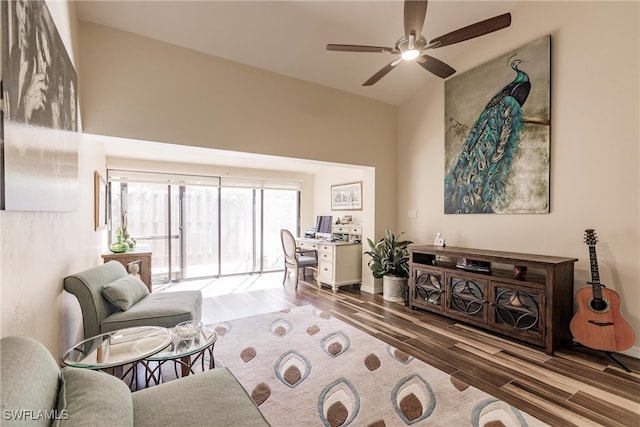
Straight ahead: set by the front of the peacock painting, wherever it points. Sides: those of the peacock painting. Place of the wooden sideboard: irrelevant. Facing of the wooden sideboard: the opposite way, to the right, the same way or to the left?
the same way

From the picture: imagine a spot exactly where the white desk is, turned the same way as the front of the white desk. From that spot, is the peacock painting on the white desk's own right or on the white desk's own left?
on the white desk's own left

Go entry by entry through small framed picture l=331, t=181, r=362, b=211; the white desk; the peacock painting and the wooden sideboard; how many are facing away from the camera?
0

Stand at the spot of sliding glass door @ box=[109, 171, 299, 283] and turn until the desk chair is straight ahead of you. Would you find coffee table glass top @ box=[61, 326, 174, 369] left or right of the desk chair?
right

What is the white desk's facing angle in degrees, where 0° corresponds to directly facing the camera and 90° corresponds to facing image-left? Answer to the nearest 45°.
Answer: approximately 45°

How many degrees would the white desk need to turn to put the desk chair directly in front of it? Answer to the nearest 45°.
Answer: approximately 45° to its right

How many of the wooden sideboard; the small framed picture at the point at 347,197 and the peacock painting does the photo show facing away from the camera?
0

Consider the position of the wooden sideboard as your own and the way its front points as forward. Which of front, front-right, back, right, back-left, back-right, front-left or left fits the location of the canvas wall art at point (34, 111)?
front

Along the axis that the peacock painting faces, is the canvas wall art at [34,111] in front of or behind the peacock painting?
in front

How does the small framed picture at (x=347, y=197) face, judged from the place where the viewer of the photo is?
facing the viewer and to the left of the viewer

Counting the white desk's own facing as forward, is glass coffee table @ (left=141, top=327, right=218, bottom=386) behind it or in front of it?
in front

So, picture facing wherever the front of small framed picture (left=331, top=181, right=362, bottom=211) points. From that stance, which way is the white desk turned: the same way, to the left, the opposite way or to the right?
the same way

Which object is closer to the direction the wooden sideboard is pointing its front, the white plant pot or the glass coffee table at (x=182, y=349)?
the glass coffee table

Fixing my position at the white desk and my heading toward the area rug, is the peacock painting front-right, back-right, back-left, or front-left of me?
front-left
